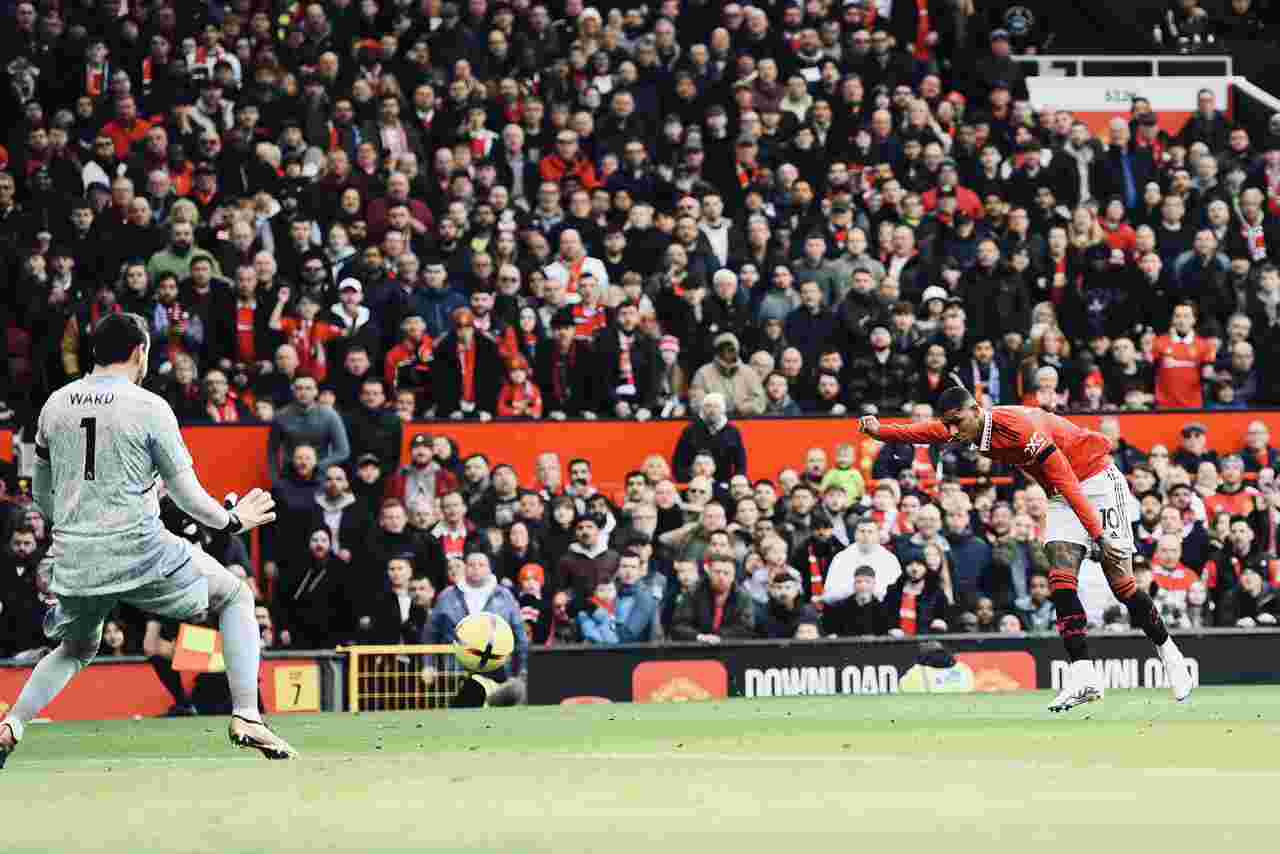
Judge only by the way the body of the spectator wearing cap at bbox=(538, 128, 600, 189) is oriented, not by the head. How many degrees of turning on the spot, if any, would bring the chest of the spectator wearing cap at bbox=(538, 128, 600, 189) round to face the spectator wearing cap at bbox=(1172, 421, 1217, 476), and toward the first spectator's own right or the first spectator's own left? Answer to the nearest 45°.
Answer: approximately 90° to the first spectator's own left

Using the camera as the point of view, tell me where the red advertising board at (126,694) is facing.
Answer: facing the viewer

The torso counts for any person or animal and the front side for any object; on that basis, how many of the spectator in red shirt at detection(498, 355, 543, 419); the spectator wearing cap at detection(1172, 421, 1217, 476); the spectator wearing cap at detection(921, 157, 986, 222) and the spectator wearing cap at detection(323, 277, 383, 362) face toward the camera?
4

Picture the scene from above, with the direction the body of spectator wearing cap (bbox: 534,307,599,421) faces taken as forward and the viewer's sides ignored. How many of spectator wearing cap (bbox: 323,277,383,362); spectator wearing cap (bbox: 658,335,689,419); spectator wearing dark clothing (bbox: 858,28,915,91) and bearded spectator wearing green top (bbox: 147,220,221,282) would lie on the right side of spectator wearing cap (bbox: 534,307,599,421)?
2

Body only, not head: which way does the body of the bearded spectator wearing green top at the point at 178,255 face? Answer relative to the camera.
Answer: toward the camera

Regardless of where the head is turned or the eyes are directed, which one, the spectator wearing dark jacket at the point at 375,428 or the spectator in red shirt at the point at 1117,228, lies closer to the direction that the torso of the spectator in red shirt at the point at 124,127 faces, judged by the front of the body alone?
the spectator wearing dark jacket

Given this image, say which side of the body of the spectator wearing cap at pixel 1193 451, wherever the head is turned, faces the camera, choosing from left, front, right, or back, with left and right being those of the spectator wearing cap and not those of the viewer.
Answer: front

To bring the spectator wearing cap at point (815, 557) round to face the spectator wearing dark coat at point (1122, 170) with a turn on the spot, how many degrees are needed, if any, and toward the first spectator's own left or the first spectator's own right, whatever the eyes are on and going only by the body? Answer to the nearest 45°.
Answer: approximately 135° to the first spectator's own left

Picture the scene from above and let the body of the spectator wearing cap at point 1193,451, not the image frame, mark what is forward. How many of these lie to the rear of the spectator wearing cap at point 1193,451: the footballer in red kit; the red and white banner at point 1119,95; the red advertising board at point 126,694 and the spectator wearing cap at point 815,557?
1

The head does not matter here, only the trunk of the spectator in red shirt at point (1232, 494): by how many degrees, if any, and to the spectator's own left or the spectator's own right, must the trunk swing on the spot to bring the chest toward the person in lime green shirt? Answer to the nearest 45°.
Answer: approximately 90° to the spectator's own right

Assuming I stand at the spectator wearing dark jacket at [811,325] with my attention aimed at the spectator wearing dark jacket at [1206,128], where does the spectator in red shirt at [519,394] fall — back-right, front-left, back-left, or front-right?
back-left

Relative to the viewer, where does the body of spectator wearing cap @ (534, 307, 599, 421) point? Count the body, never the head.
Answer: toward the camera

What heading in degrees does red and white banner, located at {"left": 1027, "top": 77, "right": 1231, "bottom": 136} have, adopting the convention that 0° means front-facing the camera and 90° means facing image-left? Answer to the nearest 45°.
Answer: approximately 0°
